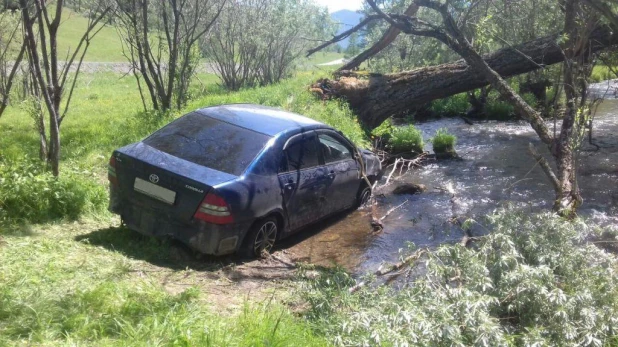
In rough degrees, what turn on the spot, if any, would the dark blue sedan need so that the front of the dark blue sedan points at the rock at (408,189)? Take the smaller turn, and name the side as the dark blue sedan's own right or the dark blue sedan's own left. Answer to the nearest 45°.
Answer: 0° — it already faces it

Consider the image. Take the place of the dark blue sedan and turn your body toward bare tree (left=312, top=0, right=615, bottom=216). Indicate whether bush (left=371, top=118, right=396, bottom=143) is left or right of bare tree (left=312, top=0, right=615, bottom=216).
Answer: left

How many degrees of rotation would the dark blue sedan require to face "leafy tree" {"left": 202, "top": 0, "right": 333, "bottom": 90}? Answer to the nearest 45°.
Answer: approximately 45° to its left

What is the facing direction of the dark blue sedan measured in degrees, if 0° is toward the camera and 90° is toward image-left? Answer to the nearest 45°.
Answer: approximately 225°

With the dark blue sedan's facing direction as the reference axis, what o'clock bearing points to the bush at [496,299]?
The bush is roughly at 3 o'clock from the dark blue sedan.

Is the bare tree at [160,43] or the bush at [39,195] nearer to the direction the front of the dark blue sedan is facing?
the bare tree

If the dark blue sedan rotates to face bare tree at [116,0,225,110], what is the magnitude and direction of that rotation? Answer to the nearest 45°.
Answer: approximately 45° to its left

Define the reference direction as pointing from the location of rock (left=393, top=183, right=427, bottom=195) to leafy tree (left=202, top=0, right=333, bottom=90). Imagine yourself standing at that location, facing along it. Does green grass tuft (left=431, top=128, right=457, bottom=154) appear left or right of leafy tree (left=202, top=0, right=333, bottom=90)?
right

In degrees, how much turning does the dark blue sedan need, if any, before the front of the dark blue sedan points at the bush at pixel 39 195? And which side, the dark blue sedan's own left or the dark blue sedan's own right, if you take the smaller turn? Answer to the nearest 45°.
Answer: approximately 135° to the dark blue sedan's own left
